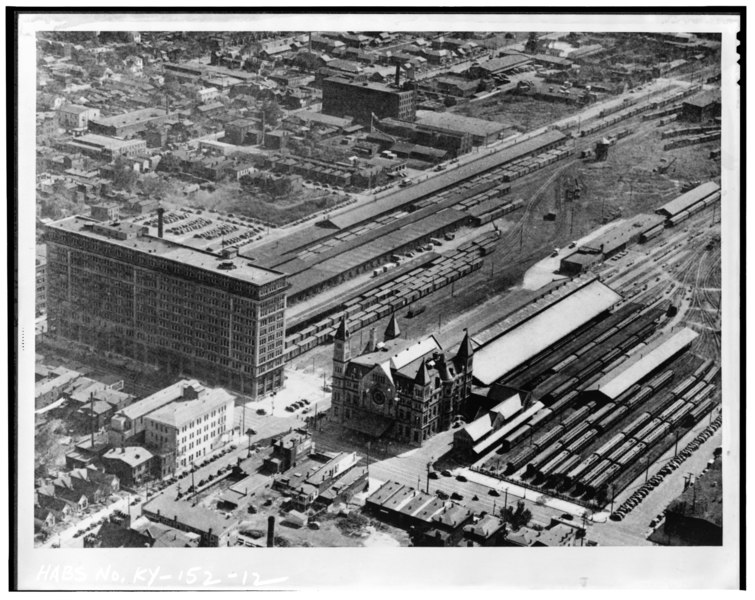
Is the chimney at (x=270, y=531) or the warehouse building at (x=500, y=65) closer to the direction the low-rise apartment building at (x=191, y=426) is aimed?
the chimney
